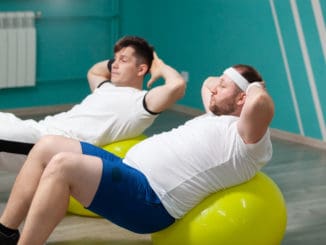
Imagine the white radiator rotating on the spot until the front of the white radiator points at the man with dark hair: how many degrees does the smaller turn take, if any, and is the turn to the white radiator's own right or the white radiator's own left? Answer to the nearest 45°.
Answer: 0° — it already faces them

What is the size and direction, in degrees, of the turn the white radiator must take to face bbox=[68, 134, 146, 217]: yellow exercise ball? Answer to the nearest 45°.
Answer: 0° — it already faces it

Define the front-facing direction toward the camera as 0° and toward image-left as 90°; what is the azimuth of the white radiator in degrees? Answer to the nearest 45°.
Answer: approximately 0°

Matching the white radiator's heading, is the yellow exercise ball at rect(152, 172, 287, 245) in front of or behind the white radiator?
in front
